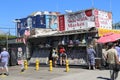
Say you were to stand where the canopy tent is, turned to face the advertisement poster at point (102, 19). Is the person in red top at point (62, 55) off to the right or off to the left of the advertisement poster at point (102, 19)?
left

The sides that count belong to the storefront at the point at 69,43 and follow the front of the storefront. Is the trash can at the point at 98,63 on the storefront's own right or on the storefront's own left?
on the storefront's own left

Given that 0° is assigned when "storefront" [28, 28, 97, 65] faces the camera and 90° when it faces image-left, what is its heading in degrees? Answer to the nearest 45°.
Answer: approximately 45°
